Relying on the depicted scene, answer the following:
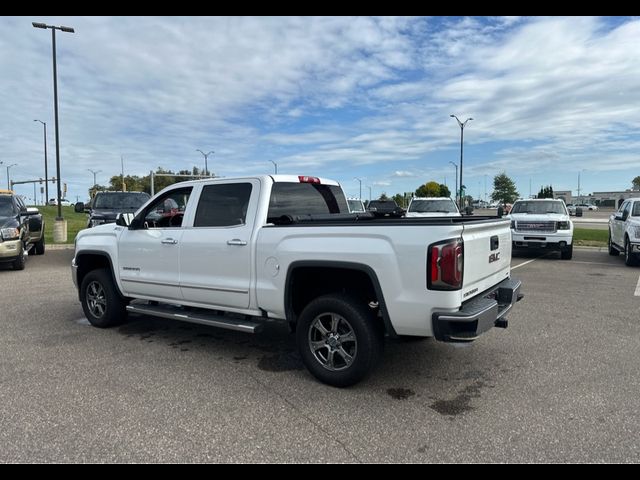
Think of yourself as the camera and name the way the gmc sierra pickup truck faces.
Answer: facing away from the viewer and to the left of the viewer

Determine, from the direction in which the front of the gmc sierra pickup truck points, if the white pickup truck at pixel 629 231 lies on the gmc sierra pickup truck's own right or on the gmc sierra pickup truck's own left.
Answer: on the gmc sierra pickup truck's own right

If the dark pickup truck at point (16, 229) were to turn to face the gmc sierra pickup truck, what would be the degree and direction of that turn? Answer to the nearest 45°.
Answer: approximately 45° to its left

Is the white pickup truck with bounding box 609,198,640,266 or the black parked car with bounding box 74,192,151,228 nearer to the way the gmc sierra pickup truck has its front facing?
the black parked car

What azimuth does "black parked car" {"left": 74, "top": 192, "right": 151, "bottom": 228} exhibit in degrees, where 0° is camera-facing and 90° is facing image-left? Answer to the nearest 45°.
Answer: approximately 0°

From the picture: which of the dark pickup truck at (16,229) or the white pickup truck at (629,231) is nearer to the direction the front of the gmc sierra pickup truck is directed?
the dark pickup truck

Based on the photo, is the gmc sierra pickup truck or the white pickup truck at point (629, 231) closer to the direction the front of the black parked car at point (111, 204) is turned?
the gmc sierra pickup truck

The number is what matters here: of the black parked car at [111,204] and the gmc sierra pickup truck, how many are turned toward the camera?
1

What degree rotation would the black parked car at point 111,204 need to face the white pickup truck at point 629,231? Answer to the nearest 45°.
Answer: approximately 45° to its left
